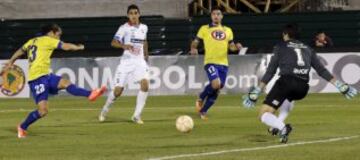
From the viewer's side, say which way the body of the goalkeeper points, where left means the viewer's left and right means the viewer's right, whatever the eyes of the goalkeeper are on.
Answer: facing away from the viewer and to the left of the viewer
